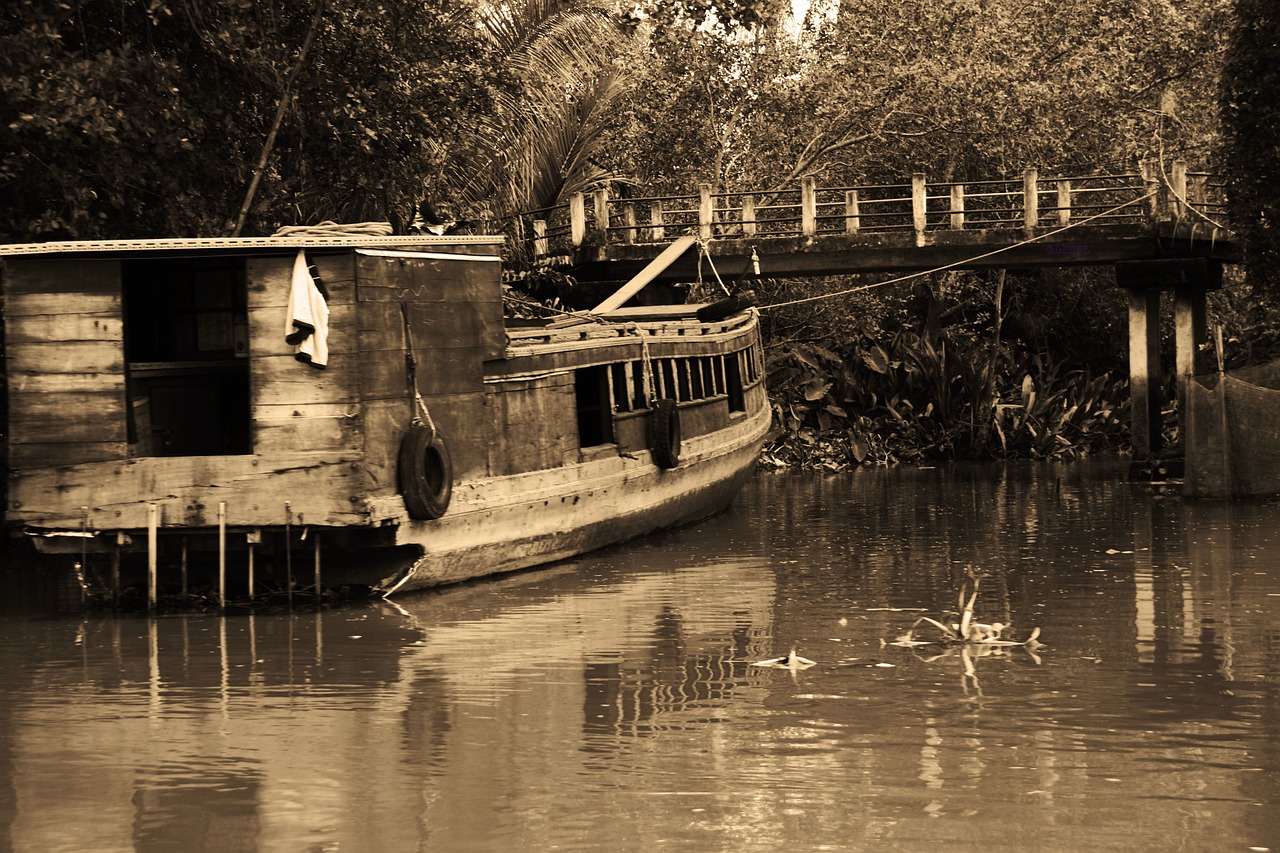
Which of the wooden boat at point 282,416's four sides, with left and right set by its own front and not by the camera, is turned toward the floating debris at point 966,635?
right

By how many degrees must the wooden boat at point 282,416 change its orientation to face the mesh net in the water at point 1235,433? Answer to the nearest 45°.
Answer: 0° — it already faces it

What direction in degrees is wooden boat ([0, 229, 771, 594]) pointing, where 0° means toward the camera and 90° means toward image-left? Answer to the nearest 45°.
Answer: approximately 225°

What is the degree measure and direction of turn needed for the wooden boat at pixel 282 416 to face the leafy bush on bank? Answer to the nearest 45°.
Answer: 0° — it already faces it
